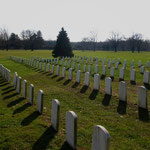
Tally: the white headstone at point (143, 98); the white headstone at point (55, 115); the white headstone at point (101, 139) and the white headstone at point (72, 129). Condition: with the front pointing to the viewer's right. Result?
0

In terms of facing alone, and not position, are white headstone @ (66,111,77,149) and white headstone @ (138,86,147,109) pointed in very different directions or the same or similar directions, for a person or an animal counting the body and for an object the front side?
same or similar directions

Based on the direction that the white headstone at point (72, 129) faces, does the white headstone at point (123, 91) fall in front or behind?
behind

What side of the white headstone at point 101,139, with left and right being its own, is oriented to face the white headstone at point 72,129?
right

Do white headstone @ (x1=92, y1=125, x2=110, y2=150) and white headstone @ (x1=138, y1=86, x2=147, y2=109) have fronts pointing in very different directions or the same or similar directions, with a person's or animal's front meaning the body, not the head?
same or similar directions

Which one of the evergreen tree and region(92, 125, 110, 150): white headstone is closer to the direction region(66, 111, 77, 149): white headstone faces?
the white headstone

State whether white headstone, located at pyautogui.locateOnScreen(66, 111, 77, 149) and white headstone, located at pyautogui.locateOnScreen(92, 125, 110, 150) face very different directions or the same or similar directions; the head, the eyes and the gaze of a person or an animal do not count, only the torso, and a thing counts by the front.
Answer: same or similar directions

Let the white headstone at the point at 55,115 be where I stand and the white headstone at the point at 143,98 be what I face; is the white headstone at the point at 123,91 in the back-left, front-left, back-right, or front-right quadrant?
front-left

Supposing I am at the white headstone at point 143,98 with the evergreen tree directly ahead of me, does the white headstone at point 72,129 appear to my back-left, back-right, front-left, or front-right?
back-left

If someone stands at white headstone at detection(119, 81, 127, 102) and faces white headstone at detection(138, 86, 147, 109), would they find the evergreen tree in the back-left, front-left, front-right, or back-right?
back-left

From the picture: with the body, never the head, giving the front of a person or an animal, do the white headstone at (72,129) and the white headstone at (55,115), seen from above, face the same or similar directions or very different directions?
same or similar directions

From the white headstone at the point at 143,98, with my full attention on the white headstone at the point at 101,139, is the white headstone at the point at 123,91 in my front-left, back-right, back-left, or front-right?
back-right
